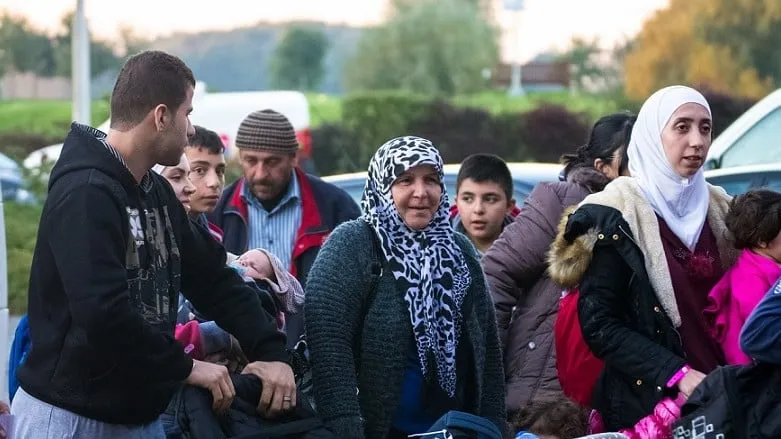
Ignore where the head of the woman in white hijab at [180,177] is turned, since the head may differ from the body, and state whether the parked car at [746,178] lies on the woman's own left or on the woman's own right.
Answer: on the woman's own left

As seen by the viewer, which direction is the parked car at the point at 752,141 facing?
to the viewer's left

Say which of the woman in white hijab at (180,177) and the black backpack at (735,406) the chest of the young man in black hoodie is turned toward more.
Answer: the black backpack

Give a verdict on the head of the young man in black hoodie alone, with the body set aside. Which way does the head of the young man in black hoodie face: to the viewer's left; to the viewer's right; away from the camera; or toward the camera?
to the viewer's right

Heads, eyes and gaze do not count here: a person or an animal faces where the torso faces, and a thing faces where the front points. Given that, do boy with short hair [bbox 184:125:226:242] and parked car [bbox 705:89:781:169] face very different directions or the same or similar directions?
very different directions

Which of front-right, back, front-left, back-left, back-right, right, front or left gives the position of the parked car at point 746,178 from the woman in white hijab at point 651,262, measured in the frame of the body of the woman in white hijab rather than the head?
back-left

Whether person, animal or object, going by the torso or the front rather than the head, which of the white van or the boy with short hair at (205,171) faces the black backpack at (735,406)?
the boy with short hair
